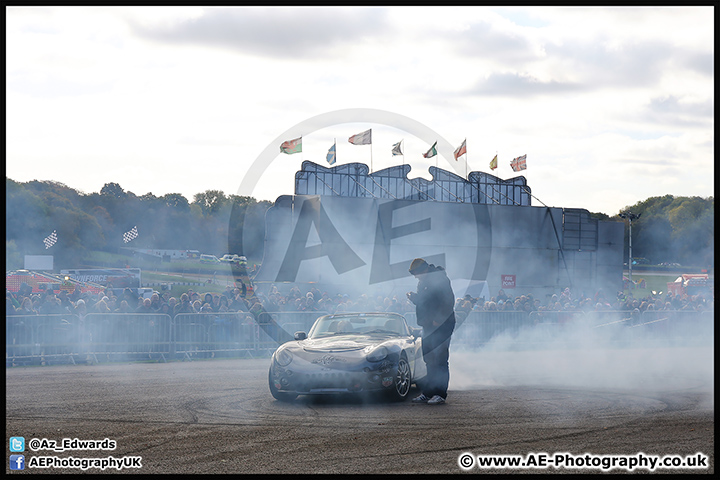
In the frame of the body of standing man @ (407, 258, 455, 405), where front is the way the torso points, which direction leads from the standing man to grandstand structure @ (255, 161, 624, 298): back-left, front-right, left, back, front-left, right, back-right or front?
right

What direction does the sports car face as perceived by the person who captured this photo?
facing the viewer and to the left of the viewer

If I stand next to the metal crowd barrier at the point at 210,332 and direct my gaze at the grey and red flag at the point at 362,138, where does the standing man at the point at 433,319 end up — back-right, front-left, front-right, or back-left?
back-right

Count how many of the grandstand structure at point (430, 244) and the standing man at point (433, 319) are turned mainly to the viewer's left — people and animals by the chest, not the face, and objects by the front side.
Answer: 1

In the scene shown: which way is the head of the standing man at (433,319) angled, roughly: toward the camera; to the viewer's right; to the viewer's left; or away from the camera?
to the viewer's left

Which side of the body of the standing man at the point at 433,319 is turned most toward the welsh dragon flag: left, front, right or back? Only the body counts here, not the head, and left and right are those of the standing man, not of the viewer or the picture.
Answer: right

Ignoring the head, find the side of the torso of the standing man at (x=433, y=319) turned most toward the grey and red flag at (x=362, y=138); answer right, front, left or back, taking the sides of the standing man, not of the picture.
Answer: right

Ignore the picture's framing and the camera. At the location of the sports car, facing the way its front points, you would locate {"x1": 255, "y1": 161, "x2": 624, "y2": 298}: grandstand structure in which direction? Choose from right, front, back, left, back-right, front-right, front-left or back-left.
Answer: back-right

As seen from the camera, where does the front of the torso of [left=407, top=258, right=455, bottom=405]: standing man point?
to the viewer's left

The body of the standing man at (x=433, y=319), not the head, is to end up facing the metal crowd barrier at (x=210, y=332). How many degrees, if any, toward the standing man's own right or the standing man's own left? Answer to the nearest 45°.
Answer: approximately 45° to the standing man's own right
